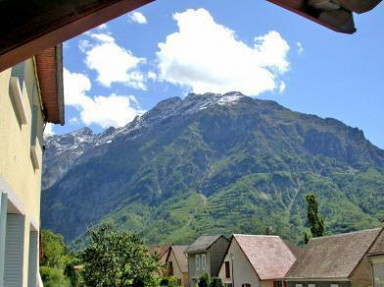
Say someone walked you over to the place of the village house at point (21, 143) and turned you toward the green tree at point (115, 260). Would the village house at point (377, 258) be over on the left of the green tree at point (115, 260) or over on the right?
right

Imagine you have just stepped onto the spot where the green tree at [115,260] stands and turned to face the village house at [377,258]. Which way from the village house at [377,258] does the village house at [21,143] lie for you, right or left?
right

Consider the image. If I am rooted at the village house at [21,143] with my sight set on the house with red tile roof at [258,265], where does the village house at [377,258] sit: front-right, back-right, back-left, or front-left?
front-right

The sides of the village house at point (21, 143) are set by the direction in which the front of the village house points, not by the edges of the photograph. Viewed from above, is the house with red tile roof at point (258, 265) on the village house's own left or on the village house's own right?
on the village house's own left

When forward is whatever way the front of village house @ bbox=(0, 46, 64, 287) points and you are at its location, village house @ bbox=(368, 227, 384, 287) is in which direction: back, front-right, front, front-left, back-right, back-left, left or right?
front-left

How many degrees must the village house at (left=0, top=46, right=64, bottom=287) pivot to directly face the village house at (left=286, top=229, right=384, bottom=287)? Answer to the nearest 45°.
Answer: approximately 45° to its left

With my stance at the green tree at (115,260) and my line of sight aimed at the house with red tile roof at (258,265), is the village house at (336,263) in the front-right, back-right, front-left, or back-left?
front-right

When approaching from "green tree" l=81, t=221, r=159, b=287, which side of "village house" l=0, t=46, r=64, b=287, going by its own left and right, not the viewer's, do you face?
left

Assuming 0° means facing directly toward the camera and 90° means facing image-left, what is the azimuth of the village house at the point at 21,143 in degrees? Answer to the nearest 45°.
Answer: approximately 270°

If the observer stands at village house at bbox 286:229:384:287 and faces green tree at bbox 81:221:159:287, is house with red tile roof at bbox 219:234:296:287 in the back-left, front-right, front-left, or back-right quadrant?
front-right
